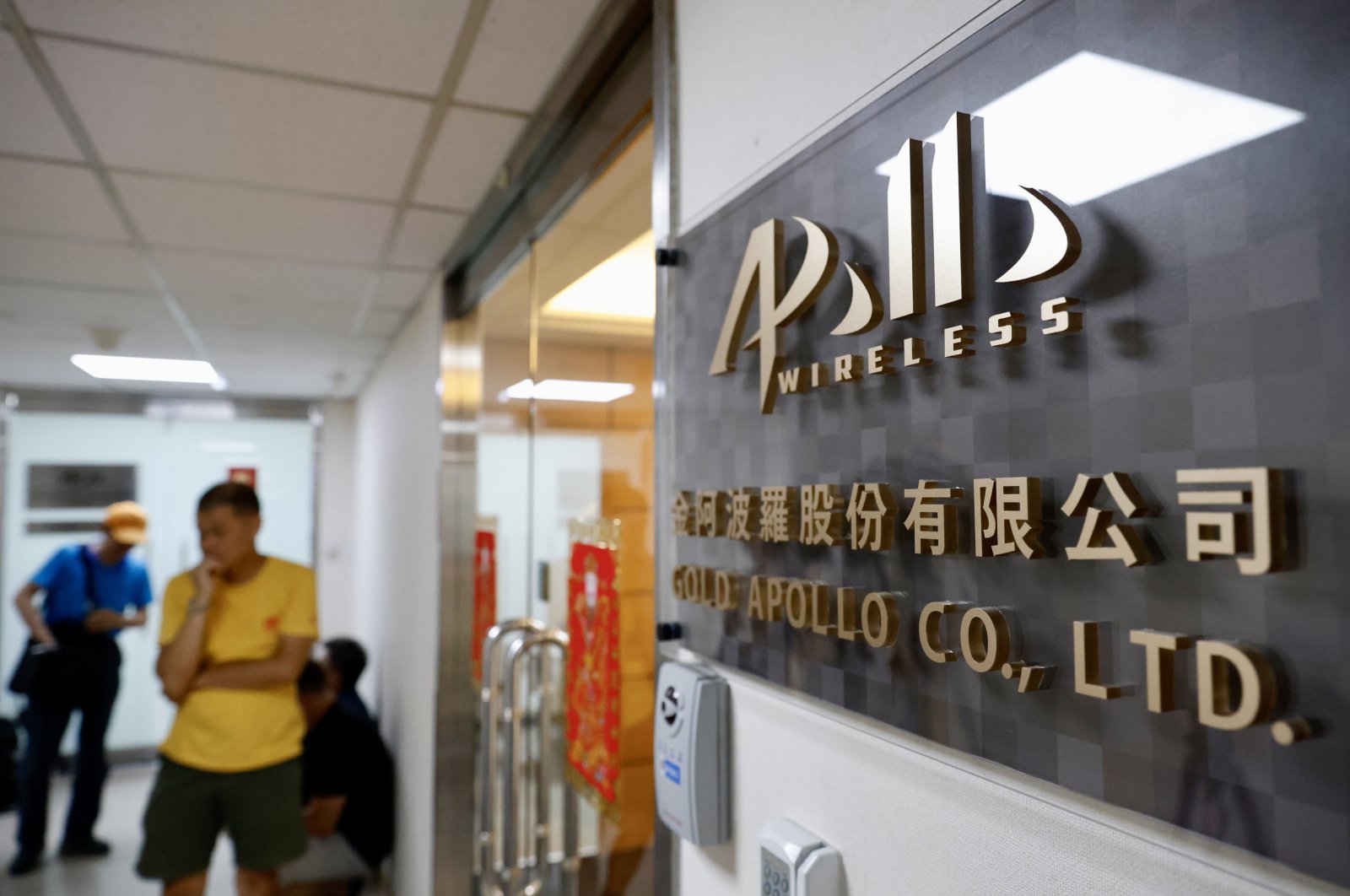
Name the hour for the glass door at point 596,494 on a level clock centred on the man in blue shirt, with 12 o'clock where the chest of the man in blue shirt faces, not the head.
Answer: The glass door is roughly at 1 o'clock from the man in blue shirt.

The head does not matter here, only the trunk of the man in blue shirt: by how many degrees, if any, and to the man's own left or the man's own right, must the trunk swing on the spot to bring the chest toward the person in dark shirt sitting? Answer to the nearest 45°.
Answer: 0° — they already face them

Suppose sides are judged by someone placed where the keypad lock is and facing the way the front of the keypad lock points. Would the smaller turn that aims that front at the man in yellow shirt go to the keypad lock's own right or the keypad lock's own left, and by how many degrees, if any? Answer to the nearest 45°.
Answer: approximately 90° to the keypad lock's own right

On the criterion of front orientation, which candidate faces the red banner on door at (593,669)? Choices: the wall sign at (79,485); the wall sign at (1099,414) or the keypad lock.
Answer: the wall sign at (79,485)

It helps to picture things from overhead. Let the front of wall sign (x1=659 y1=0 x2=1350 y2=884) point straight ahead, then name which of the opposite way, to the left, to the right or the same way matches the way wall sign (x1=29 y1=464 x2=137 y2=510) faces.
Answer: to the left

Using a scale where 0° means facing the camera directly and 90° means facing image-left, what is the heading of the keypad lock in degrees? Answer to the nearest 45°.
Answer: approximately 45°

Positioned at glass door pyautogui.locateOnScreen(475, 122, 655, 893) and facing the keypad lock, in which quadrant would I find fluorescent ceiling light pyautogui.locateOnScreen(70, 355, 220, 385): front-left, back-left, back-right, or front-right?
back-right

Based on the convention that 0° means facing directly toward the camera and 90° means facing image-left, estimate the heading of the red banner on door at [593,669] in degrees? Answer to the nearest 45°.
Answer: approximately 45°

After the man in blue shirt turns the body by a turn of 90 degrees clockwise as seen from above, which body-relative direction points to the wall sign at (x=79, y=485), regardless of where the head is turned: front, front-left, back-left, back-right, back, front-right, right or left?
back-right

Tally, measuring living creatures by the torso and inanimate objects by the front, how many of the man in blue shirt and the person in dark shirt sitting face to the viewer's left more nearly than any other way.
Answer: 1

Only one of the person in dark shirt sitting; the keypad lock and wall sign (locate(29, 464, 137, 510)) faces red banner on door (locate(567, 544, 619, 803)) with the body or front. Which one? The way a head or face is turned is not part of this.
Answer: the wall sign

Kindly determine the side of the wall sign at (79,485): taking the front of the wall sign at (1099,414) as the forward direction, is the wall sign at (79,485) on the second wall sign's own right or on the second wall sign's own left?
on the second wall sign's own right

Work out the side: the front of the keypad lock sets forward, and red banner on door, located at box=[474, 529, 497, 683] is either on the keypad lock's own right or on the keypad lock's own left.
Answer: on the keypad lock's own right
